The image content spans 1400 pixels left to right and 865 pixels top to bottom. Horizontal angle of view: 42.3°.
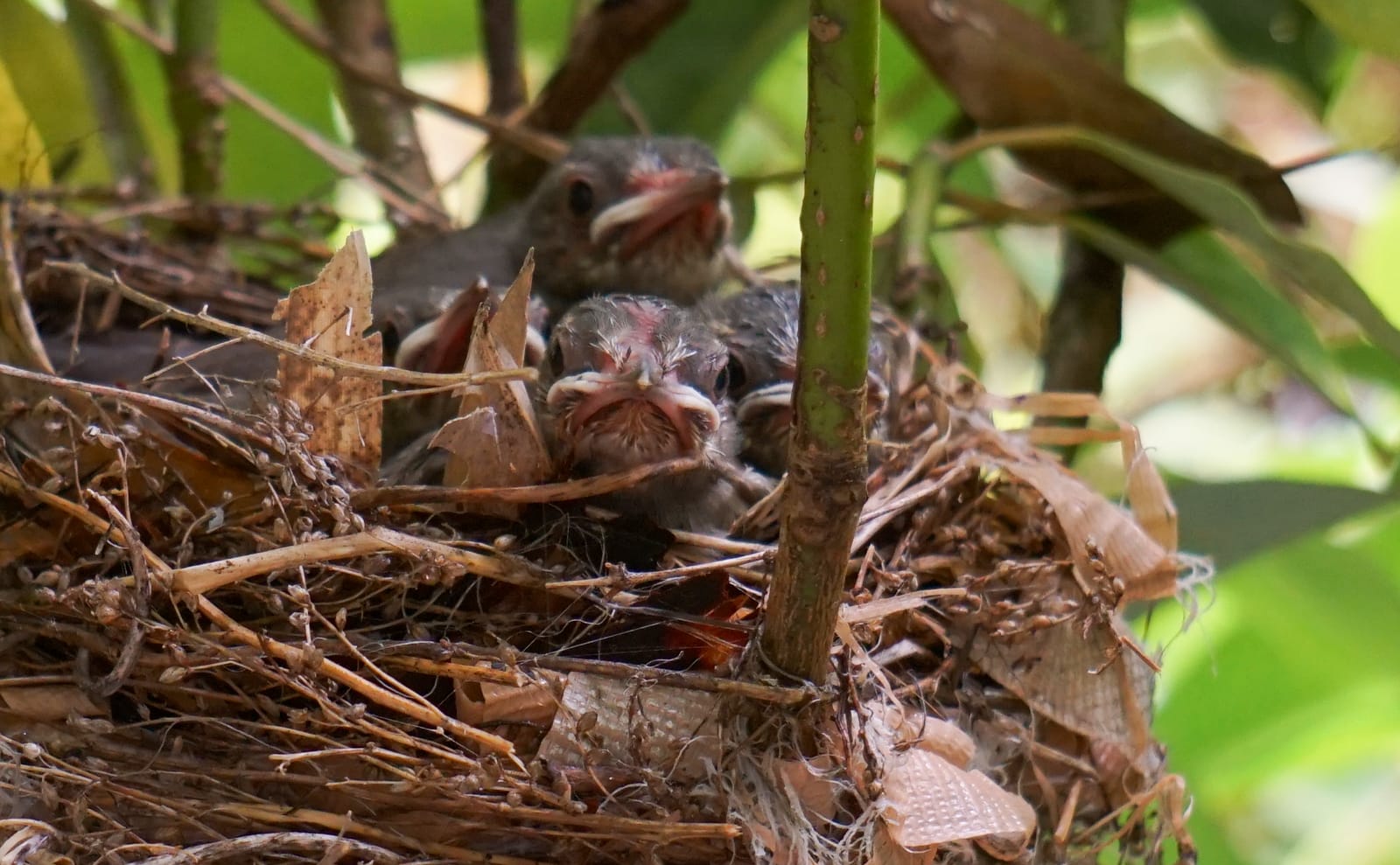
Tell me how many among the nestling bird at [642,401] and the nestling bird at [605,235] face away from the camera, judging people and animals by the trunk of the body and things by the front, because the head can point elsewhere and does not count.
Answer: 0

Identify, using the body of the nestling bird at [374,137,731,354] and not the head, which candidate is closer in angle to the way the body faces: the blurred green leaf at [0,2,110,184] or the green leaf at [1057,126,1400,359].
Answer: the green leaf

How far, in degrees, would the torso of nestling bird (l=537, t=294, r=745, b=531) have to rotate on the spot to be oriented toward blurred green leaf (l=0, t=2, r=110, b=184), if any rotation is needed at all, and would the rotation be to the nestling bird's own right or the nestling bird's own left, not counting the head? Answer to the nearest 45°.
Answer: approximately 135° to the nestling bird's own right

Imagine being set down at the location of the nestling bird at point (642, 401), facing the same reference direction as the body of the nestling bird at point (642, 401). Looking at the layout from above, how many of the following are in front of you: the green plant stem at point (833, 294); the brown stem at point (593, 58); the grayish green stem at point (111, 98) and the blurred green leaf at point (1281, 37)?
1

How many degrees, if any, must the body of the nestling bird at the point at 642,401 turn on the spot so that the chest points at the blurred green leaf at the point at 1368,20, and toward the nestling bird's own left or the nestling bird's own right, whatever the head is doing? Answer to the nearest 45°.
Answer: approximately 90° to the nestling bird's own left

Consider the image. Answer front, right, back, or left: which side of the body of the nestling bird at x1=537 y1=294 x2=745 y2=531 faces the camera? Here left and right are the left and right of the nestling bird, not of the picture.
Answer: front

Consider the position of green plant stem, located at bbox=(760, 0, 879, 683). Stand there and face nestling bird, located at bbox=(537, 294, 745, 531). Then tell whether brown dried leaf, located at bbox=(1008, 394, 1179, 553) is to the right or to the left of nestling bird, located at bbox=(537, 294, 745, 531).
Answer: right

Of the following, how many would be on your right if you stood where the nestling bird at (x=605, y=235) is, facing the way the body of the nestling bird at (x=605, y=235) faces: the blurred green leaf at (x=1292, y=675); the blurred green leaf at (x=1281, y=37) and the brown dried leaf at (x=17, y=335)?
1

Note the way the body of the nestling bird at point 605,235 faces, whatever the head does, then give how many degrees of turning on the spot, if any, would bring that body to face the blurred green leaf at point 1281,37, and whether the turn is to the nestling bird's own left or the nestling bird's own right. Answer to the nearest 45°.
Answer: approximately 45° to the nestling bird's own left

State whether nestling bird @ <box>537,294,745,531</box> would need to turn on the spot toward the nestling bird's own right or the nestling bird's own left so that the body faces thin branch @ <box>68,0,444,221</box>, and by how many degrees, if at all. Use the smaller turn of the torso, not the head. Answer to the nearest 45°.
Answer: approximately 135° to the nestling bird's own right

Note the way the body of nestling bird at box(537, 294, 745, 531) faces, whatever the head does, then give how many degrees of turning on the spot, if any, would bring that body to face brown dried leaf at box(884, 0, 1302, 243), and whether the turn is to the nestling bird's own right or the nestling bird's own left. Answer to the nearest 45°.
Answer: approximately 135° to the nestling bird's own left

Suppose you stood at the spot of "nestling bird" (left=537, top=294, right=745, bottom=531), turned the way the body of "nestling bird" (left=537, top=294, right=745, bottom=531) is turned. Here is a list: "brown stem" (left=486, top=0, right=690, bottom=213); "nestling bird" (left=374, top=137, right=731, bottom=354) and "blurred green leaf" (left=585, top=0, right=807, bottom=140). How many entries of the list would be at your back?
3
